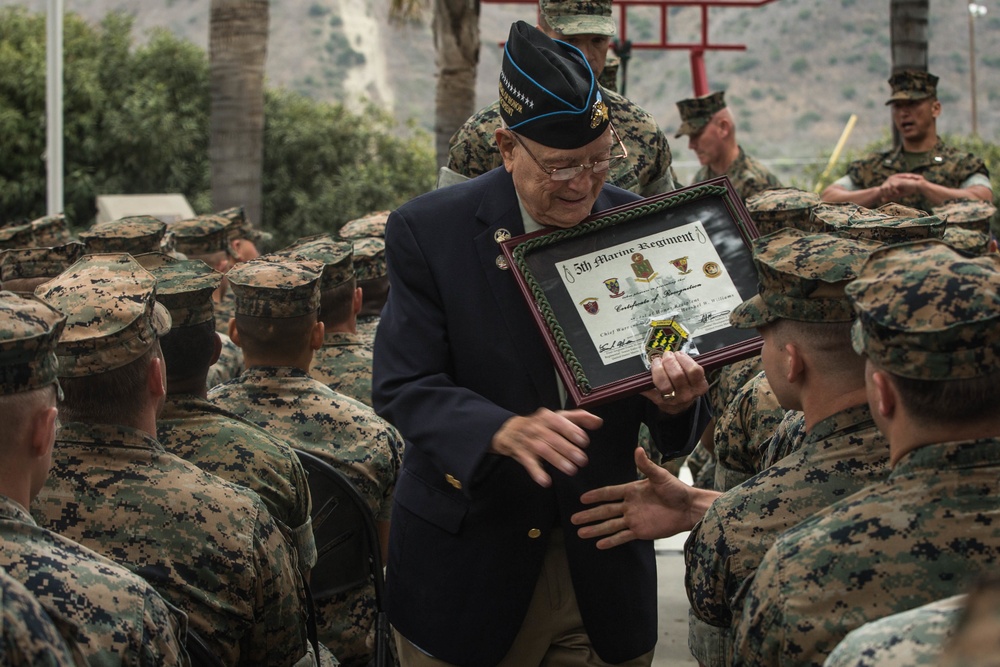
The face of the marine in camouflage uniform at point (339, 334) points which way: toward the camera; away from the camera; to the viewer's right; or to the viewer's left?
away from the camera

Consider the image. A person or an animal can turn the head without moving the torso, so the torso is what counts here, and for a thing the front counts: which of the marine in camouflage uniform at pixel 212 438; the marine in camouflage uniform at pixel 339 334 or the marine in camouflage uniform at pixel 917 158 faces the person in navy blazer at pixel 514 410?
the marine in camouflage uniform at pixel 917 158

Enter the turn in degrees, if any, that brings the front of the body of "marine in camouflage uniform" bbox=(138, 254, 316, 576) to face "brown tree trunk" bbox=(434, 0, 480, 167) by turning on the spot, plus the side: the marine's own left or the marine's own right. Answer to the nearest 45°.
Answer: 0° — they already face it

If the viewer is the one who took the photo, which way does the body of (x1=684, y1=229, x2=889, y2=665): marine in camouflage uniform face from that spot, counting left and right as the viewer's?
facing away from the viewer and to the left of the viewer

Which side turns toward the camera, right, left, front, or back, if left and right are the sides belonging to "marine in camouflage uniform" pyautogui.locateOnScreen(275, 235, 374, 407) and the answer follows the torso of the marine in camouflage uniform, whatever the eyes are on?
back

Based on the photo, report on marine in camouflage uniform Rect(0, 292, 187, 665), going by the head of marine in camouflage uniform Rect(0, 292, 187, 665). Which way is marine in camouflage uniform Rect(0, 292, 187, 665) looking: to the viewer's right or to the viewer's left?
to the viewer's right

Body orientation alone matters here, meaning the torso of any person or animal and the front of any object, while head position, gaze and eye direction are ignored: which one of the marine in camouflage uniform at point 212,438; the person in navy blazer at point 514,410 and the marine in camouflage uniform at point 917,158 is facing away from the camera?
the marine in camouflage uniform at point 212,438

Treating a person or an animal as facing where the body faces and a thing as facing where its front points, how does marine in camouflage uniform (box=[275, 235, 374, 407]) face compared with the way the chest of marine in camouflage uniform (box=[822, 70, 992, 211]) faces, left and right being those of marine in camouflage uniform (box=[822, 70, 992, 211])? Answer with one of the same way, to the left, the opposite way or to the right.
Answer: the opposite way

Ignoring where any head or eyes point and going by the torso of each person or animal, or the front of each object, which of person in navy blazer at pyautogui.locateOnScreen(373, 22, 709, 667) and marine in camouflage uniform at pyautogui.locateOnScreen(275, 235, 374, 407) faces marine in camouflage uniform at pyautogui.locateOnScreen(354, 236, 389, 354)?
marine in camouflage uniform at pyautogui.locateOnScreen(275, 235, 374, 407)

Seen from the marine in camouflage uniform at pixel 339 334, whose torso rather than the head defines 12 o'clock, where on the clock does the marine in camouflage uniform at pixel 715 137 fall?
the marine in camouflage uniform at pixel 715 137 is roughly at 1 o'clock from the marine in camouflage uniform at pixel 339 334.

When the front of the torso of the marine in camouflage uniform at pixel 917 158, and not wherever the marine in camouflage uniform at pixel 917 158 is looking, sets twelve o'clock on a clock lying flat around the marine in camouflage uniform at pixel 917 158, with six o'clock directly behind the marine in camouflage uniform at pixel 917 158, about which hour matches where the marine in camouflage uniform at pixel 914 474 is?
the marine in camouflage uniform at pixel 914 474 is roughly at 12 o'clock from the marine in camouflage uniform at pixel 917 158.

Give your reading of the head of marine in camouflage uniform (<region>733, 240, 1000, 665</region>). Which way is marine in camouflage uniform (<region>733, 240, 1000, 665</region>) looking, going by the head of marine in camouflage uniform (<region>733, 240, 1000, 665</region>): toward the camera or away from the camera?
away from the camera

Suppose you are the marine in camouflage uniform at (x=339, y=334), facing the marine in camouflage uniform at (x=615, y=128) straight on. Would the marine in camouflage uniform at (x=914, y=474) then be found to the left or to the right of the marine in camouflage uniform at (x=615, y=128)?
right

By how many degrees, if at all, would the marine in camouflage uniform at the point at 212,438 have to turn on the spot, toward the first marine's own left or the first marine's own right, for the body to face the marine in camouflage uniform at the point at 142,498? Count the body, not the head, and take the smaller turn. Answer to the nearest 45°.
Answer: approximately 180°

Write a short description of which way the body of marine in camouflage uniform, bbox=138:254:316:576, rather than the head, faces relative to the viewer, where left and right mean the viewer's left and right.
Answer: facing away from the viewer

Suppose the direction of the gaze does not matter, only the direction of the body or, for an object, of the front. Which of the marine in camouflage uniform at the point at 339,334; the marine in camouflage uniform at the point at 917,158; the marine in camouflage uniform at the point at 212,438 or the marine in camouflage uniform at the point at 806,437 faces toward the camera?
the marine in camouflage uniform at the point at 917,158

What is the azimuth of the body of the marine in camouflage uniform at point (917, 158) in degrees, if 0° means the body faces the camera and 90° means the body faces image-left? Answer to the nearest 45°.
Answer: approximately 0°

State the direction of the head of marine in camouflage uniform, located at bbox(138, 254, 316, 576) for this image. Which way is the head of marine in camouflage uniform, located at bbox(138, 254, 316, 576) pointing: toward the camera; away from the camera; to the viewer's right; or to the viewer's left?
away from the camera
